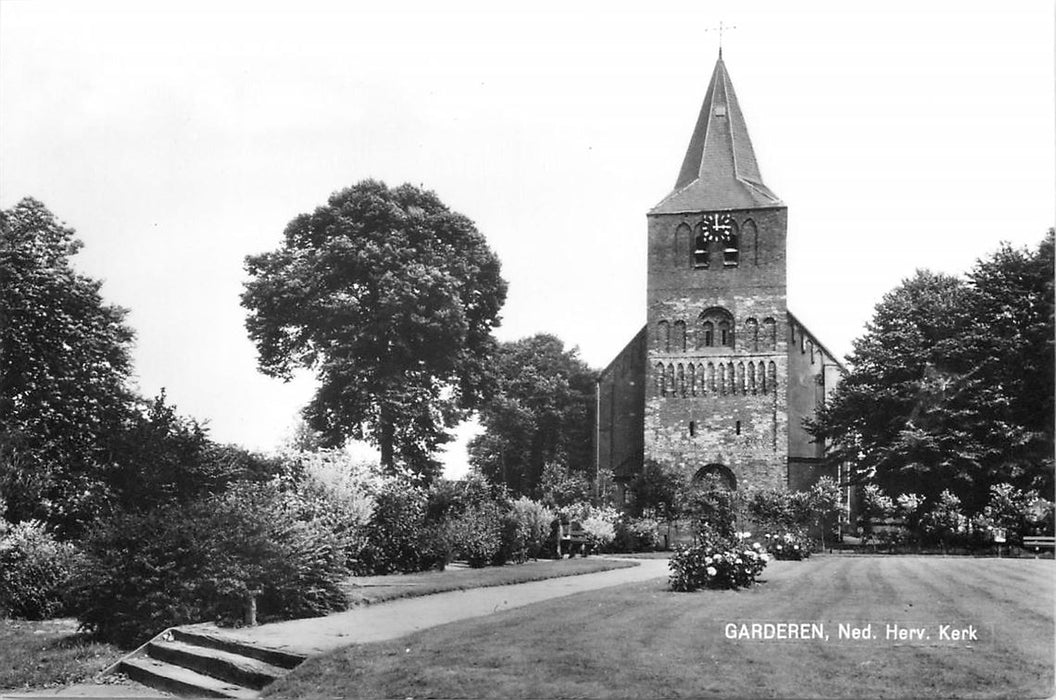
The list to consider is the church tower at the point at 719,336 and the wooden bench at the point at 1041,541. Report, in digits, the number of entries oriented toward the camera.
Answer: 2

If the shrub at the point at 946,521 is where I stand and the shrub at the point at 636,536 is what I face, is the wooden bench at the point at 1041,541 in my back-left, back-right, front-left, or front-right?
back-left

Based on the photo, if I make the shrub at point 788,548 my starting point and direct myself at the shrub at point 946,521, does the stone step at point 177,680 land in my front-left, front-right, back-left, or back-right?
back-right

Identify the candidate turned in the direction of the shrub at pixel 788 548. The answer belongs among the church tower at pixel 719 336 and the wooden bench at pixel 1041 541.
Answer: the church tower

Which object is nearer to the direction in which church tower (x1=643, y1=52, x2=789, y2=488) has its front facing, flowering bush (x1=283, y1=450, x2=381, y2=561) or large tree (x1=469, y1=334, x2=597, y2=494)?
the flowering bush

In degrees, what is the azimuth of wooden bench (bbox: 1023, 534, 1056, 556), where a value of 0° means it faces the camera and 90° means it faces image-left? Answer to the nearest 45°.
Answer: approximately 0°

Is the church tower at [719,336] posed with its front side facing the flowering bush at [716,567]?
yes

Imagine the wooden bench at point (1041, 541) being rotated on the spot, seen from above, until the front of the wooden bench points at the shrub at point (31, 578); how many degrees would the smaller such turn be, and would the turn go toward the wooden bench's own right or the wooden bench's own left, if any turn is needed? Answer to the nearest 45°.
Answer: approximately 45° to the wooden bench's own right

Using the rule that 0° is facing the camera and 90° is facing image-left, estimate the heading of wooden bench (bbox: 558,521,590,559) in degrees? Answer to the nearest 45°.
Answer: approximately 315°
